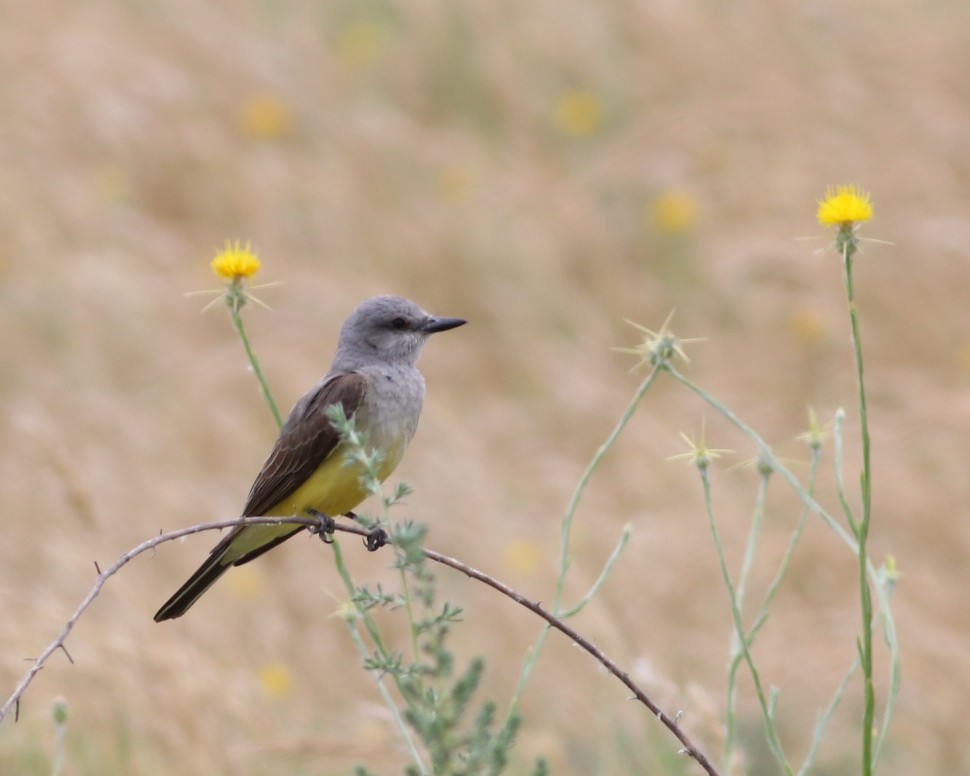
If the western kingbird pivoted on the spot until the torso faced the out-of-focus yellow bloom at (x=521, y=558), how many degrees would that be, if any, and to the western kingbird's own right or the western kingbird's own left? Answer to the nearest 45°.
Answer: approximately 45° to the western kingbird's own left

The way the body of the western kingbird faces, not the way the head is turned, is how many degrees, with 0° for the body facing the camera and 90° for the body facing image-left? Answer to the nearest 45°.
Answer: approximately 270°
